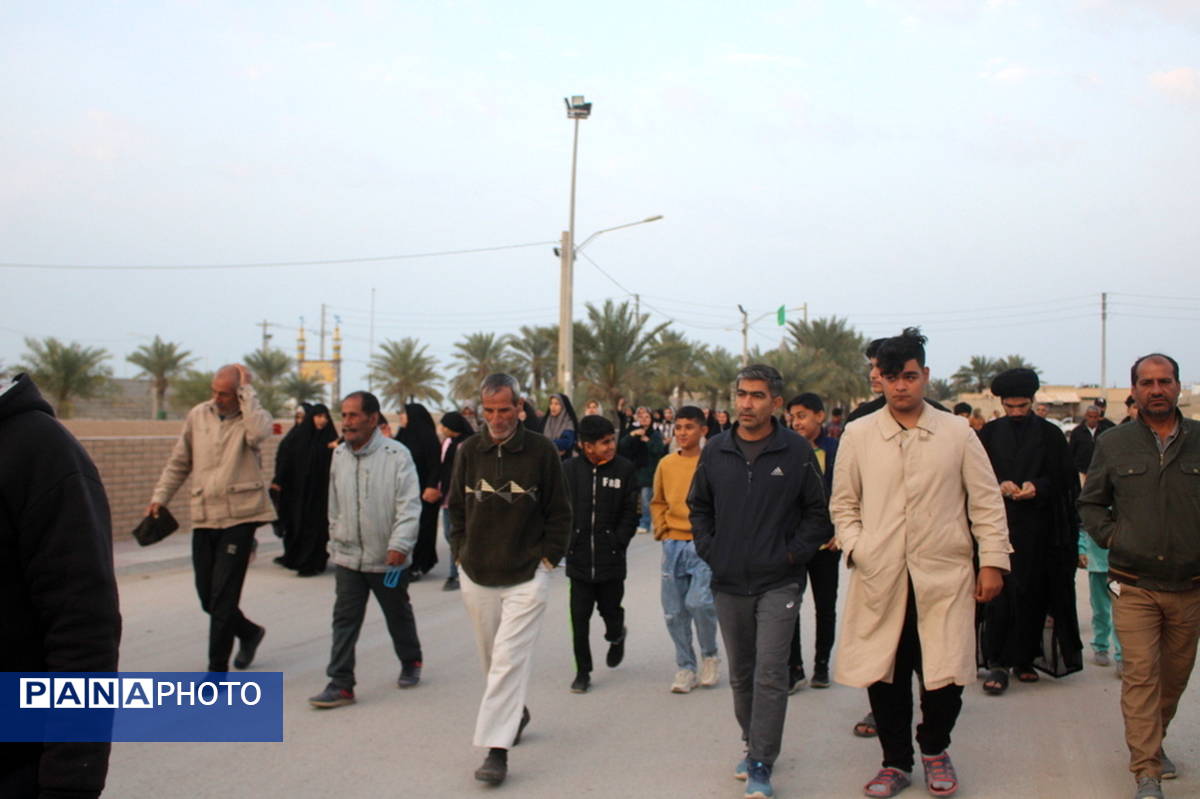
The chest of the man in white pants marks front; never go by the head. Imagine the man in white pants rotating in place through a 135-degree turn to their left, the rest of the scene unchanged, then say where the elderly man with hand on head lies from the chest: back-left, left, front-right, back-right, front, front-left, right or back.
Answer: left

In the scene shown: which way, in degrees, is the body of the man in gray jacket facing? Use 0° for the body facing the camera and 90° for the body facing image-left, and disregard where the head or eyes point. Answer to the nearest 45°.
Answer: approximately 45°

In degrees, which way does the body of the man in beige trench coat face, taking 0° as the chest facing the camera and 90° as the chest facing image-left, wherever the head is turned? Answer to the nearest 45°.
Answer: approximately 0°

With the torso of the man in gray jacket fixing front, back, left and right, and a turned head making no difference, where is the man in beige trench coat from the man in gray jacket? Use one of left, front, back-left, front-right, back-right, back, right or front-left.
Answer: left

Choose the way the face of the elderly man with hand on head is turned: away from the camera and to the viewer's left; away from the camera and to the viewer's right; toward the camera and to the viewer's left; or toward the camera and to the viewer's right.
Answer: toward the camera and to the viewer's left

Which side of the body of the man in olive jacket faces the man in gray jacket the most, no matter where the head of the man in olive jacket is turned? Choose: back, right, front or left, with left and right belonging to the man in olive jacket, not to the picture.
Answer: right

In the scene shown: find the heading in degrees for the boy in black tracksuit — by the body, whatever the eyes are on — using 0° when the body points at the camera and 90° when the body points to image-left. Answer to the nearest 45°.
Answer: approximately 0°

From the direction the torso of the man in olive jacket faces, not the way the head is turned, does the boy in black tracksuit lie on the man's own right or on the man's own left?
on the man's own right

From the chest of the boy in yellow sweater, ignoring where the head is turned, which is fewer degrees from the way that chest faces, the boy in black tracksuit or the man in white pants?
the man in white pants

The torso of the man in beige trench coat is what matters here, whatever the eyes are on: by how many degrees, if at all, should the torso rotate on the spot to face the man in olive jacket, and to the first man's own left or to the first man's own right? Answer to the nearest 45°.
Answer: approximately 135° to the first man's own left

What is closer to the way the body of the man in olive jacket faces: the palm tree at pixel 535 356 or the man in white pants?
the man in white pants
